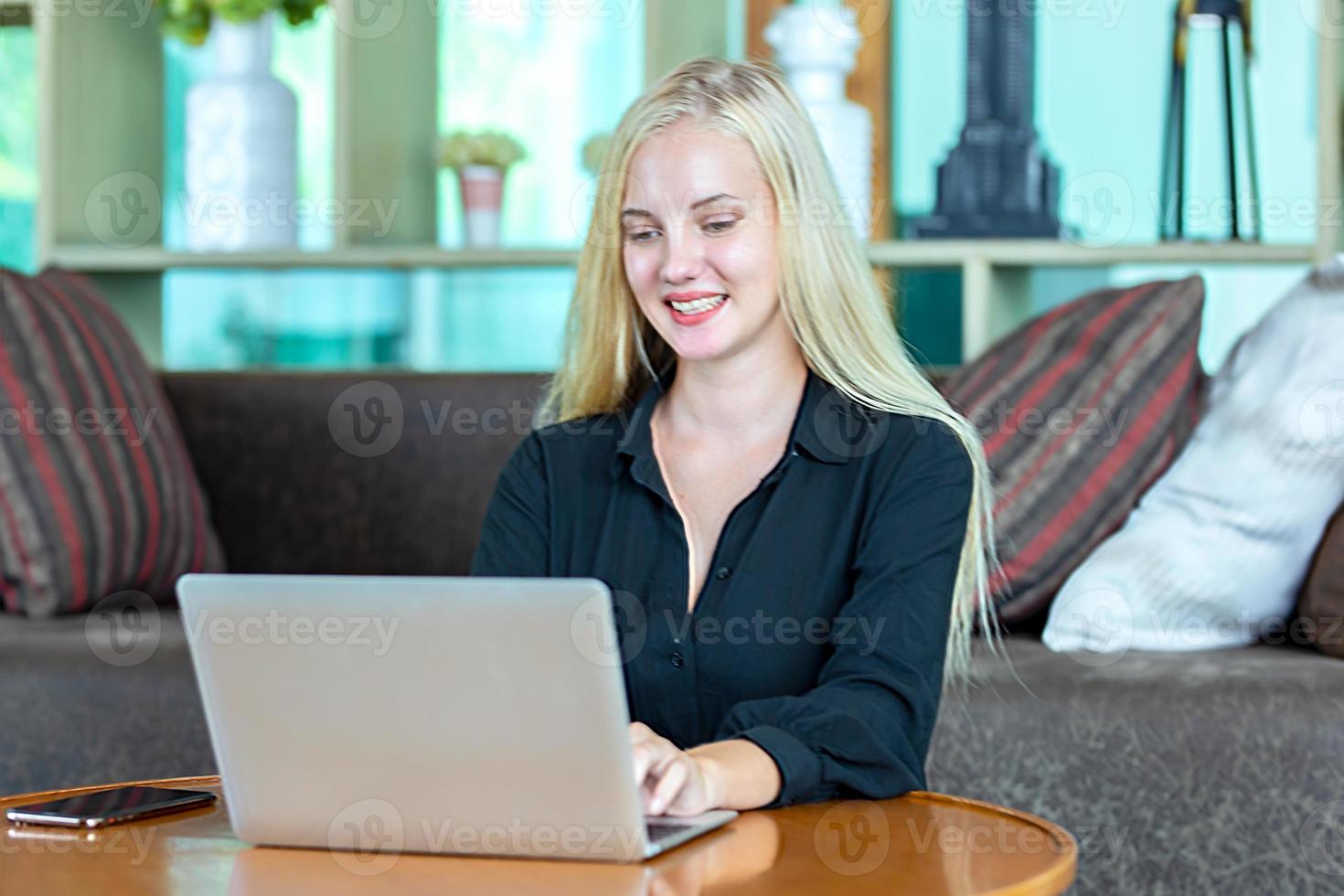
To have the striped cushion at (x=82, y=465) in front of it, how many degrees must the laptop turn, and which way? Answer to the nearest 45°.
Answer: approximately 45° to its left

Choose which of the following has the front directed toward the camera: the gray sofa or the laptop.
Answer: the gray sofa

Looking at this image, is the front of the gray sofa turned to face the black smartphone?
yes

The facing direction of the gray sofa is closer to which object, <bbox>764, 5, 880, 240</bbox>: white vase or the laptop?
the laptop

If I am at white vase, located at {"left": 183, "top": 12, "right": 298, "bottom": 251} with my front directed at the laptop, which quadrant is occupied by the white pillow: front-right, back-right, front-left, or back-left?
front-left

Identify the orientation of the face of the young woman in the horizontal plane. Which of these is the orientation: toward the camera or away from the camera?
toward the camera

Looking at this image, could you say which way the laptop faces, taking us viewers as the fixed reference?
facing away from the viewer and to the right of the viewer

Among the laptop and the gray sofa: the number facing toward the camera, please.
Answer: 1

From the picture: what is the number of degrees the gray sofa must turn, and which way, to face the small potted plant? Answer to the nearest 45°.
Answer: approximately 180°

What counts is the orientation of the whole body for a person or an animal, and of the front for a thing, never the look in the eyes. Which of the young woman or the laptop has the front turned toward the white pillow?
the laptop

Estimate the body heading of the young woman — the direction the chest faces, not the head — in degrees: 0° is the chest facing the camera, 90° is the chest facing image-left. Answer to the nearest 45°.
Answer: approximately 45°

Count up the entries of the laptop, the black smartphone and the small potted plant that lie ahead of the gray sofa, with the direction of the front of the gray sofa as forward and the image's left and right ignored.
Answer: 2

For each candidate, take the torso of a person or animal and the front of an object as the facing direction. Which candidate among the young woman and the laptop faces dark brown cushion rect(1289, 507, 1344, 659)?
the laptop

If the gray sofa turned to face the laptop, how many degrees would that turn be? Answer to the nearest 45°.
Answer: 0° — it already faces it

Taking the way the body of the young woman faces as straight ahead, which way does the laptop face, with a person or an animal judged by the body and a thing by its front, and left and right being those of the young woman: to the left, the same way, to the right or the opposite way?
the opposite way

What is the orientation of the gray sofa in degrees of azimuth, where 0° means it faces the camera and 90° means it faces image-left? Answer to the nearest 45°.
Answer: approximately 0°

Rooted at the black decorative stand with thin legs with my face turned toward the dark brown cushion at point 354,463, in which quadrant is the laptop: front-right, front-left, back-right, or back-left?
front-left

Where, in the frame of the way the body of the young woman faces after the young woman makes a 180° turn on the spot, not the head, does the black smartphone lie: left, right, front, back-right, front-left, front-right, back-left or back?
back
